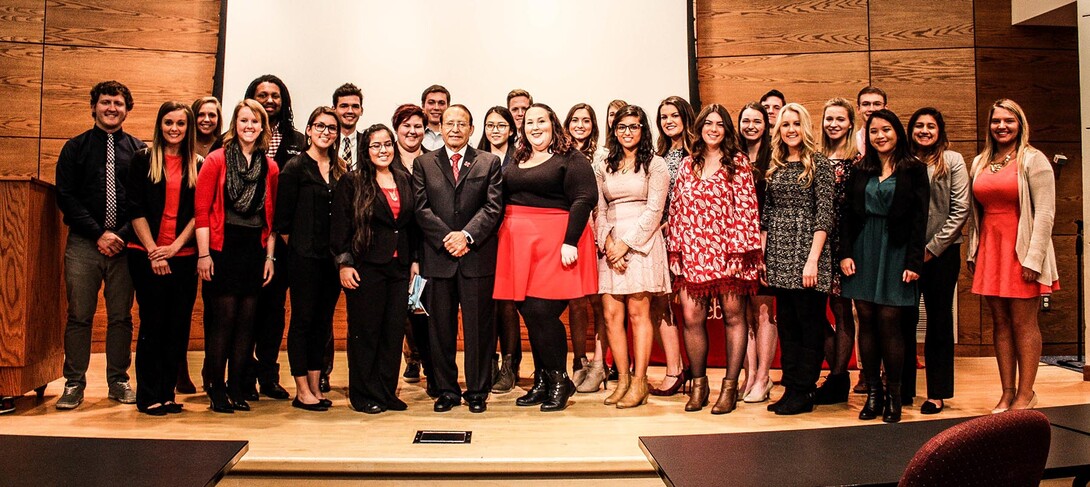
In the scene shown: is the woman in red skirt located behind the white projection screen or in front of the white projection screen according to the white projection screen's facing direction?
in front

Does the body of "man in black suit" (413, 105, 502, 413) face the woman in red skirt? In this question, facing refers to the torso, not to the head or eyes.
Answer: no

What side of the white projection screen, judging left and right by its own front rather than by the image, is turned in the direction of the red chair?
front

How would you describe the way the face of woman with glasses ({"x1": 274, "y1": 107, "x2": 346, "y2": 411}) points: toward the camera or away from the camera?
toward the camera

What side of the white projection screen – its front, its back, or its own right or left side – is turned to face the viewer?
front

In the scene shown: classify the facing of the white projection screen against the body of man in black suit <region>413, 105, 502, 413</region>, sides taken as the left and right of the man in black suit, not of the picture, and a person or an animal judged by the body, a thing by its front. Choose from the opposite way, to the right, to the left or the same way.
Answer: the same way

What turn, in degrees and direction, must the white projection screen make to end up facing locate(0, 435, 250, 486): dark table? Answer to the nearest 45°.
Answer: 0° — it already faces it

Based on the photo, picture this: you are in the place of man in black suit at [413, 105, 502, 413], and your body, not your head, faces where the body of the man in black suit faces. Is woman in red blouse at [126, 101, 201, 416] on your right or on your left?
on your right

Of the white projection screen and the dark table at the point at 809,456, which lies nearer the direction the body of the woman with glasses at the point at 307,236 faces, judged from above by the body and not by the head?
the dark table

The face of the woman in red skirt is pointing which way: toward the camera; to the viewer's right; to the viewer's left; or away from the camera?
toward the camera

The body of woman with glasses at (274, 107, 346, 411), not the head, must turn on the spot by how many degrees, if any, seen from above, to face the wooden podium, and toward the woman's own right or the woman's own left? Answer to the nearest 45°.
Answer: approximately 135° to the woman's own right

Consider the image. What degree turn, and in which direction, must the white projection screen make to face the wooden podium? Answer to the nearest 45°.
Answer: approximately 45° to its right

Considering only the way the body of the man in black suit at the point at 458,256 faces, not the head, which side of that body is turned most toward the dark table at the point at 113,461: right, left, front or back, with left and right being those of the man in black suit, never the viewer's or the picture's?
front

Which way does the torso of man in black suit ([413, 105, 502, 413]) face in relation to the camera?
toward the camera

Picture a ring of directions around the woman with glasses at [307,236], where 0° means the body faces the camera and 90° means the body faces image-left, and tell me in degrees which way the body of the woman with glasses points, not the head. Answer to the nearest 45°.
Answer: approximately 315°

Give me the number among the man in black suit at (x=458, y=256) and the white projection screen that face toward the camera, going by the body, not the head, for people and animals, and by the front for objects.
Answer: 2

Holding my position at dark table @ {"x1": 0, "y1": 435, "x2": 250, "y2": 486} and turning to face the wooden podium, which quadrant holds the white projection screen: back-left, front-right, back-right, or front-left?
front-right

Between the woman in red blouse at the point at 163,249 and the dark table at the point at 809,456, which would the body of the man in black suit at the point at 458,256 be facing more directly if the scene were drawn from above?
the dark table
